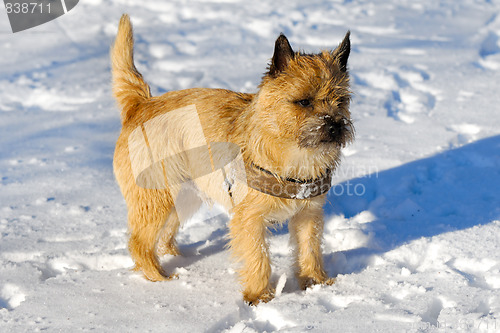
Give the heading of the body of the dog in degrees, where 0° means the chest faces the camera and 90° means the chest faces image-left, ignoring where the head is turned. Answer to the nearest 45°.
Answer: approximately 315°
